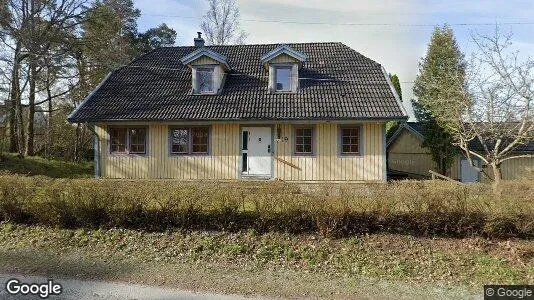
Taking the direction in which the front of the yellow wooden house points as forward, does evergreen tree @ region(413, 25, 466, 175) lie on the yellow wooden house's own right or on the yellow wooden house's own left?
on the yellow wooden house's own left

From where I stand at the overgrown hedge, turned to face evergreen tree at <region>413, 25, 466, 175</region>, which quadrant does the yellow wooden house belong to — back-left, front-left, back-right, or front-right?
front-left

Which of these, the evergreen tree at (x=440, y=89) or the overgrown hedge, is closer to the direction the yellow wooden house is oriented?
the overgrown hedge

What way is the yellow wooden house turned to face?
toward the camera

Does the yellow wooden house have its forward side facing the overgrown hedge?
yes
